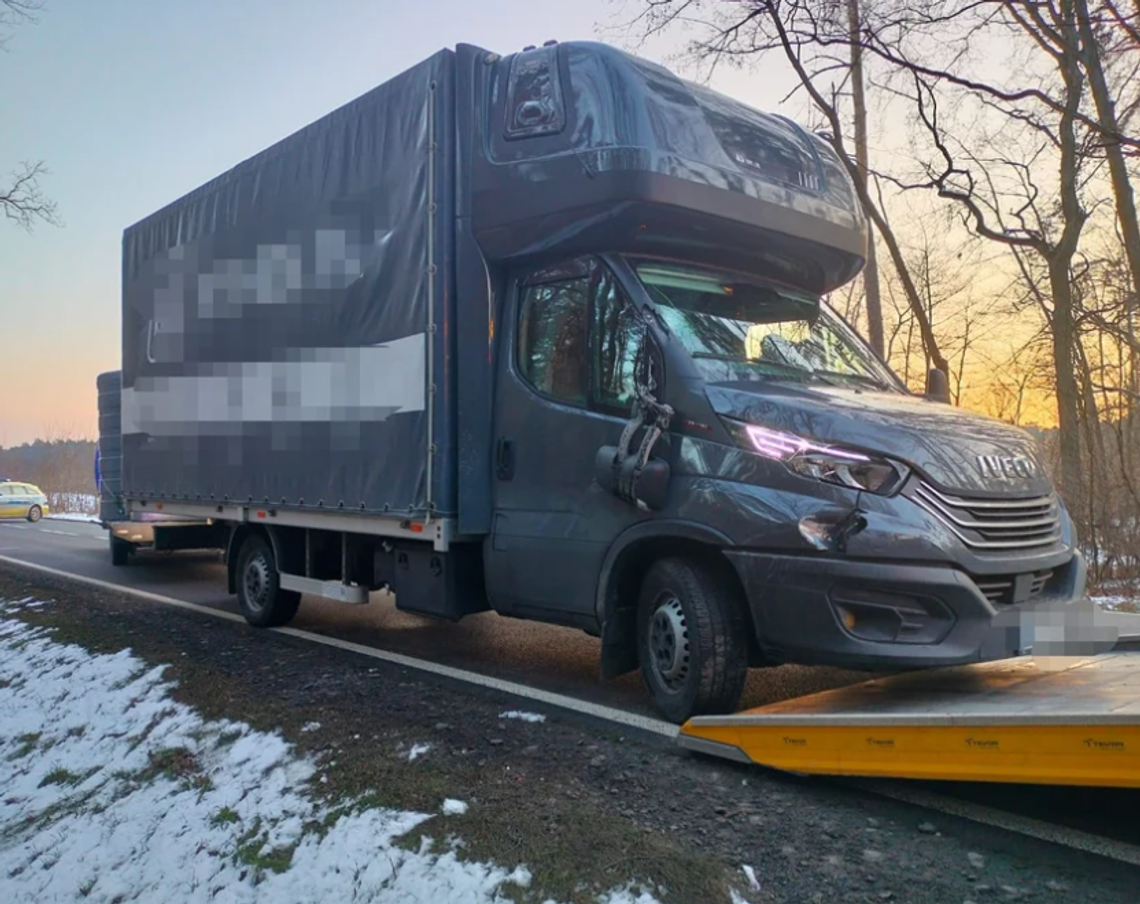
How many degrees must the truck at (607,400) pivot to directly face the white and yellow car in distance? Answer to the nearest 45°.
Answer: approximately 180°

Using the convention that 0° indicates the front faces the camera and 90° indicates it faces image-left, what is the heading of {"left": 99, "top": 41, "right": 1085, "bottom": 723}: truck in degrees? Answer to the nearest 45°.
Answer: approximately 315°
